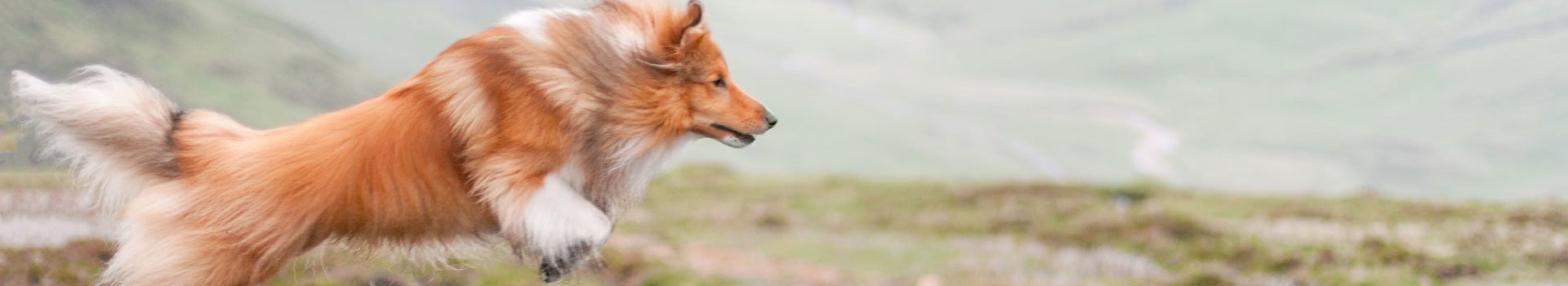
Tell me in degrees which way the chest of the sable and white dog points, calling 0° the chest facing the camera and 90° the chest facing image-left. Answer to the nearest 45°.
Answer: approximately 270°
